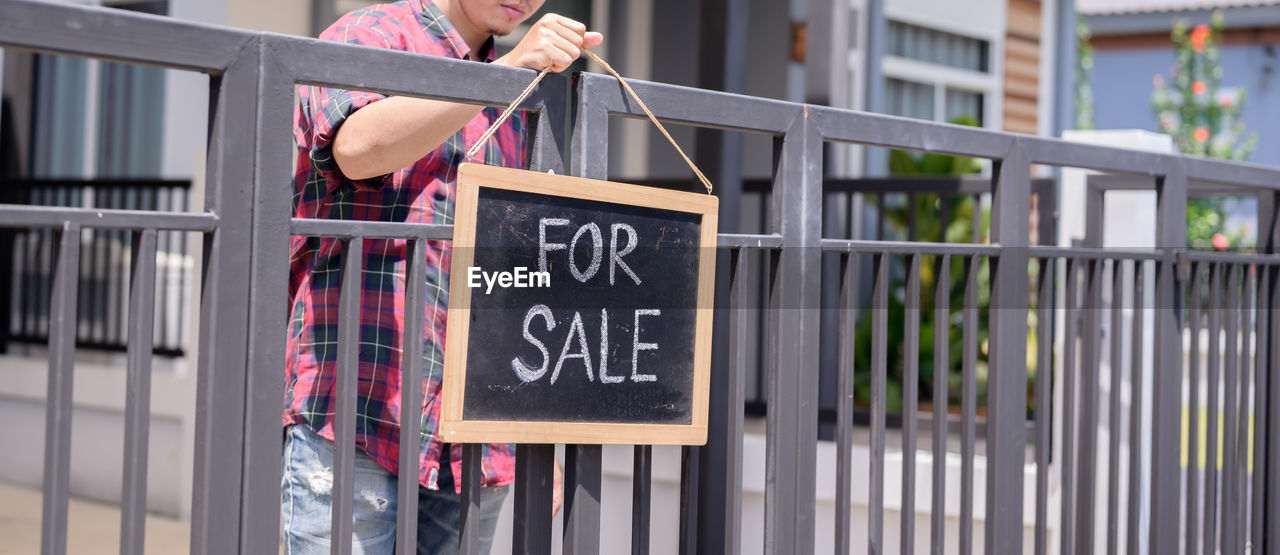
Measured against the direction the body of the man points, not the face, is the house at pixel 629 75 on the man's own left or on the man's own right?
on the man's own left

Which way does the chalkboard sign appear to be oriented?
toward the camera

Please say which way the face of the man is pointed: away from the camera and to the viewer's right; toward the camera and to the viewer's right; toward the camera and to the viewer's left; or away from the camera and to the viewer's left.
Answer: toward the camera and to the viewer's right

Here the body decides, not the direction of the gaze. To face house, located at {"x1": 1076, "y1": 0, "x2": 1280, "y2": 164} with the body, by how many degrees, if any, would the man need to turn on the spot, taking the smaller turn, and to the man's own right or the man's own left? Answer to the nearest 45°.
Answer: approximately 90° to the man's own left

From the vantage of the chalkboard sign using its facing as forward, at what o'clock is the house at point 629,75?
The house is roughly at 6 o'clock from the chalkboard sign.

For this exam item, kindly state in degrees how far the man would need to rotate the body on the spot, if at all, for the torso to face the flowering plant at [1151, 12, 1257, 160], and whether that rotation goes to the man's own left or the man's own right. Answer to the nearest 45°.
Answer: approximately 90° to the man's own left
